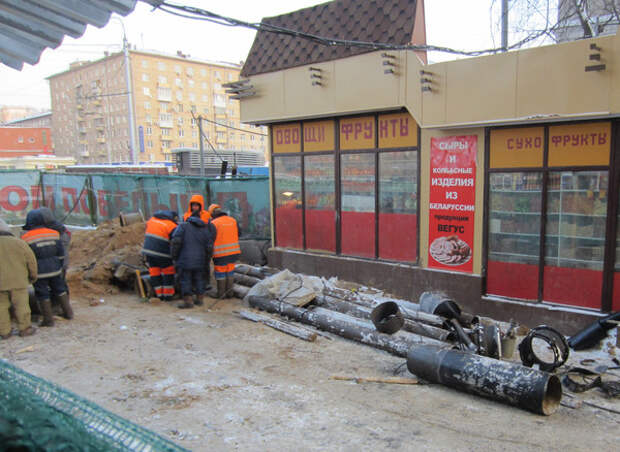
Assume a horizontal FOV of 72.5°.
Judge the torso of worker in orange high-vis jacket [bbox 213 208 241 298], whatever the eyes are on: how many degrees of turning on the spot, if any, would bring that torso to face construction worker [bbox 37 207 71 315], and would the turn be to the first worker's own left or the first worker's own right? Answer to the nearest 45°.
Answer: approximately 45° to the first worker's own left

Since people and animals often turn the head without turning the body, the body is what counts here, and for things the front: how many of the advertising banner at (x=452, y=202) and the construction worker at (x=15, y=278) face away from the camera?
1

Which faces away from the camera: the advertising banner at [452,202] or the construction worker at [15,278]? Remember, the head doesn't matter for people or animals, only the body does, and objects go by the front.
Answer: the construction worker

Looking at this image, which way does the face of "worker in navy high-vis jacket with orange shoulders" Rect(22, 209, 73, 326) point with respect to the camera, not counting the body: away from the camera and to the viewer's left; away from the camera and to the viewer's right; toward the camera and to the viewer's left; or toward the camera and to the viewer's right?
away from the camera and to the viewer's left

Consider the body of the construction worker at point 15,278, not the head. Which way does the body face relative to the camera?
away from the camera

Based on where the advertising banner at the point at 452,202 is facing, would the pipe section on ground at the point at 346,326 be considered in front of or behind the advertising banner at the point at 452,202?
in front

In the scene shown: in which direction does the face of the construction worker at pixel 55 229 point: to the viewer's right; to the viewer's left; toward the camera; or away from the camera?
away from the camera

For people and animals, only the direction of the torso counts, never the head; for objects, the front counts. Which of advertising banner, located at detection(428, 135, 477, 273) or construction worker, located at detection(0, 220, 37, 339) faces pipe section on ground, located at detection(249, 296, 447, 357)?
the advertising banner

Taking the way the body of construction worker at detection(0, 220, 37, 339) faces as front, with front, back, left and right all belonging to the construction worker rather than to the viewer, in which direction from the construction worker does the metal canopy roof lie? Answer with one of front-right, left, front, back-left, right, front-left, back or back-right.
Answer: back

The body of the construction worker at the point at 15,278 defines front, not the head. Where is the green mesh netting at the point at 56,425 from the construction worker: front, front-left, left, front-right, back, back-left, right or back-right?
back

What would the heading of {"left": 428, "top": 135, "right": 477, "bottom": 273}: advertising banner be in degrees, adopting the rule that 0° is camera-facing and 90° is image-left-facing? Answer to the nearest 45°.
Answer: approximately 45°

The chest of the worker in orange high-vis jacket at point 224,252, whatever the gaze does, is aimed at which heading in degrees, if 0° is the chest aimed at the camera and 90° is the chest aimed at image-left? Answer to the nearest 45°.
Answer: approximately 135°

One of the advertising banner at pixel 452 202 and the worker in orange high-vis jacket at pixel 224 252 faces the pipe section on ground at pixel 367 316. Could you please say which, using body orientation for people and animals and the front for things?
the advertising banner
